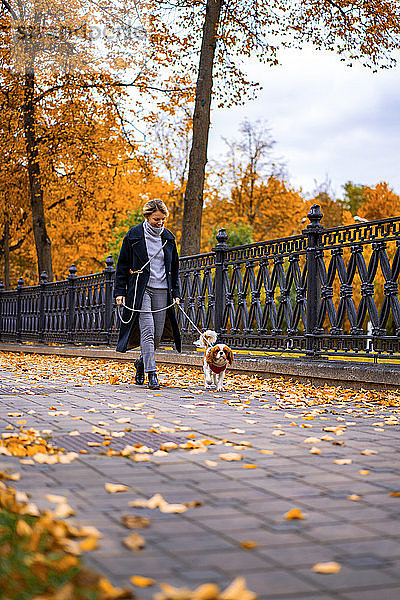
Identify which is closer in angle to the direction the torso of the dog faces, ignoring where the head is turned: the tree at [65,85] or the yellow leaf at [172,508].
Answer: the yellow leaf

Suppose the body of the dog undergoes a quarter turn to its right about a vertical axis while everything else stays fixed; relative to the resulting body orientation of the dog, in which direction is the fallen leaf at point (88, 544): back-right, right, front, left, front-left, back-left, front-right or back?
front-left

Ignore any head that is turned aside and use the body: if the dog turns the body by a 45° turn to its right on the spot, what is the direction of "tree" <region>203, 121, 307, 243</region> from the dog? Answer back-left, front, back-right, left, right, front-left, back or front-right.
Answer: back

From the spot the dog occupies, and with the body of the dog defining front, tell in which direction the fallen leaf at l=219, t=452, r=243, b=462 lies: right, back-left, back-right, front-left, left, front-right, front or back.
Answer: front-right

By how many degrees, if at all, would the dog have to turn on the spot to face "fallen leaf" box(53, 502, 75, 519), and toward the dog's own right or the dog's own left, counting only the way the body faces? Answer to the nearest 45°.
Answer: approximately 45° to the dog's own right

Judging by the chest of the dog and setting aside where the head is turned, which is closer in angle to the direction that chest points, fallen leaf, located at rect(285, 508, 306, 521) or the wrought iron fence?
the fallen leaf

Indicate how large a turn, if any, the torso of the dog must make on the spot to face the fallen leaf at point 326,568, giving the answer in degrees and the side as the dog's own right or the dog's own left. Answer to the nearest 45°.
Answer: approximately 45° to the dog's own right

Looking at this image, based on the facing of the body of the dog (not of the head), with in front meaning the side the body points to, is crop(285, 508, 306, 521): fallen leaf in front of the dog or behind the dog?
in front

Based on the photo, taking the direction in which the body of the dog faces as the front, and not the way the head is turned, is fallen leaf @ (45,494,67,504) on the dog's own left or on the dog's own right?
on the dog's own right

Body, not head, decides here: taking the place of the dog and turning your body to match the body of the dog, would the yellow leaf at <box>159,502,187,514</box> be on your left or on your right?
on your right

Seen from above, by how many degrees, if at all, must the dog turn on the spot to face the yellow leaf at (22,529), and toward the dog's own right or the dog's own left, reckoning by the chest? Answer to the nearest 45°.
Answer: approximately 45° to the dog's own right

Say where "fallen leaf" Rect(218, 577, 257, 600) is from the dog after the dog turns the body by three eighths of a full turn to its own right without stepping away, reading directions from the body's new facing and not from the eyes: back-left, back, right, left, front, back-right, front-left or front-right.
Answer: left

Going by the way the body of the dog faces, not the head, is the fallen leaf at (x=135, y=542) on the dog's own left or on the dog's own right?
on the dog's own right
